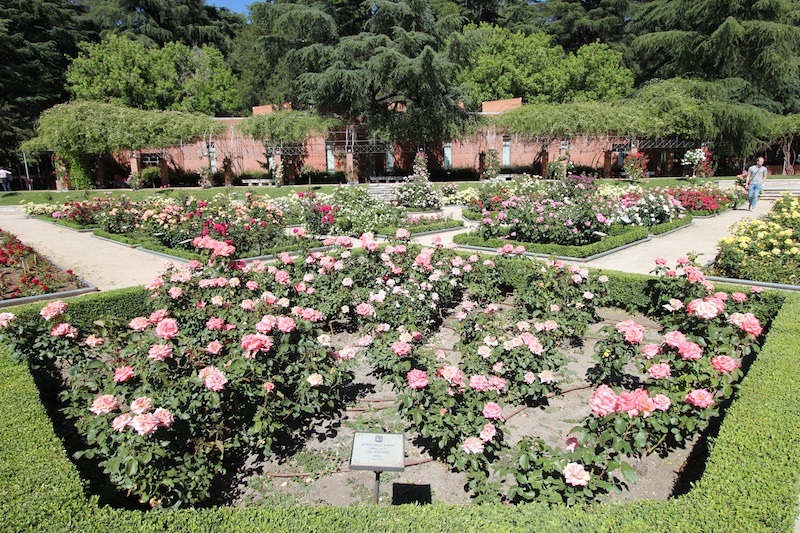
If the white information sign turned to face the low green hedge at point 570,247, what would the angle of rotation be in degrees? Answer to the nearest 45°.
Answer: approximately 135° to its left

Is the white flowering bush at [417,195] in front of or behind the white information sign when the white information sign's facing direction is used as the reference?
behind

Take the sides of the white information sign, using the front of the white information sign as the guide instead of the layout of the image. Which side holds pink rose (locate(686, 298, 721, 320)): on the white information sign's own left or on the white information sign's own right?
on the white information sign's own left

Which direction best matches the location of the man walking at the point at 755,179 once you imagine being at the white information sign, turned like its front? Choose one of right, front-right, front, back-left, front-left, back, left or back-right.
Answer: back-left

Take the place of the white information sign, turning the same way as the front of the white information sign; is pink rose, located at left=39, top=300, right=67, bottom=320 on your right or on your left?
on your right

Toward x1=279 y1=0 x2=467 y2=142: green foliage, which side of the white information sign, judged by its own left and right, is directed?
back

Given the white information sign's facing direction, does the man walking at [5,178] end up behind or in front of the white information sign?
behind

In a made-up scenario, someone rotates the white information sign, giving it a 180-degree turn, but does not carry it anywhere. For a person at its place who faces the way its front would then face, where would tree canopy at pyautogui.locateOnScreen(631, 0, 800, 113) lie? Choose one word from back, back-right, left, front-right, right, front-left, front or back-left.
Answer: front-right

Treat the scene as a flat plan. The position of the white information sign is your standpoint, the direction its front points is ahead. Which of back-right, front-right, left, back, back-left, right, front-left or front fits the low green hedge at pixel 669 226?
back-left

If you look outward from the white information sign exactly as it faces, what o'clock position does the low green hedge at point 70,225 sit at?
The low green hedge is roughly at 5 o'clock from the white information sign.

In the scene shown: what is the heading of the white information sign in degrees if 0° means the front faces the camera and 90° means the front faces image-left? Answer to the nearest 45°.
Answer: approximately 0°

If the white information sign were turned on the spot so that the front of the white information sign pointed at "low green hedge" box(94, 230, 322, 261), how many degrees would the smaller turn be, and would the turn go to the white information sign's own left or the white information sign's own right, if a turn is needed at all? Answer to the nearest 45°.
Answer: approximately 135° to the white information sign's own right

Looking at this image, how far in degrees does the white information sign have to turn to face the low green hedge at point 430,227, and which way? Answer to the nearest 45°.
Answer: approximately 180°
